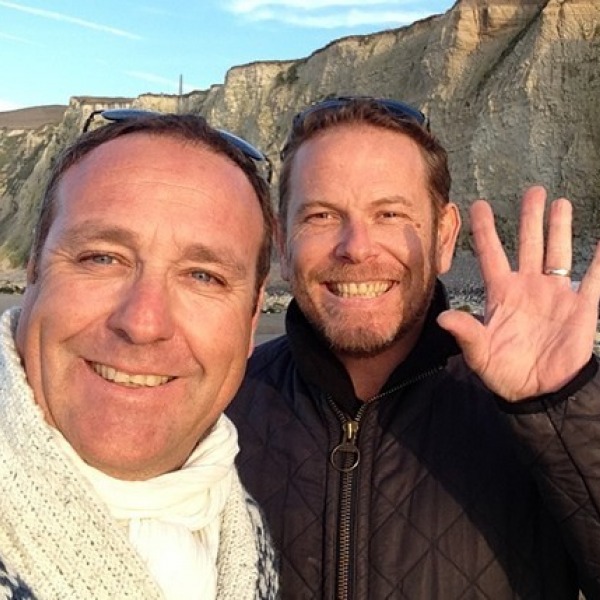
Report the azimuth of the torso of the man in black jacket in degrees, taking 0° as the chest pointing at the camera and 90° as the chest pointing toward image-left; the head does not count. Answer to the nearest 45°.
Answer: approximately 0°

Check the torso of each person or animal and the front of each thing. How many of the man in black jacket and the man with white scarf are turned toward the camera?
2

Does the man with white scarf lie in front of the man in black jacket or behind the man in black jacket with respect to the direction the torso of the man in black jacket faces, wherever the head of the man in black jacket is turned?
in front

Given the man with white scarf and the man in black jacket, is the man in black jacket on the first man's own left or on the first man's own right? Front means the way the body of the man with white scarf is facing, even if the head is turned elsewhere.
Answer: on the first man's own left
